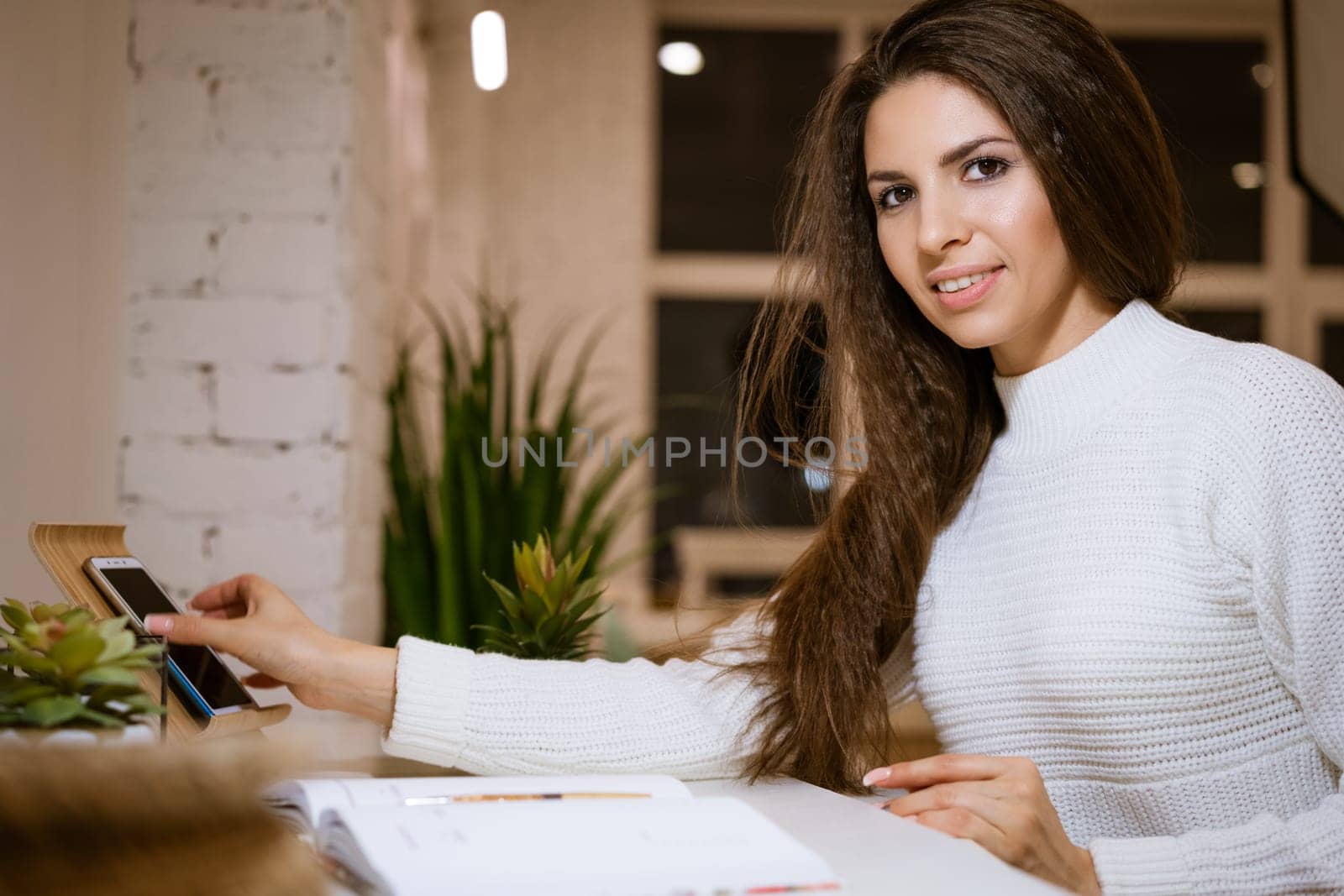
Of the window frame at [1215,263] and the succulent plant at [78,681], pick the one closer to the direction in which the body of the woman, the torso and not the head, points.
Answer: the succulent plant

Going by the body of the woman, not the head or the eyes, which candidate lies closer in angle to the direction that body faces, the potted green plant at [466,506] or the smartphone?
the smartphone

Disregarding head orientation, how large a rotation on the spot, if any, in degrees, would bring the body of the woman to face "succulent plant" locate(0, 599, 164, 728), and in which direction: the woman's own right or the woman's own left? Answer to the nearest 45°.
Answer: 0° — they already face it

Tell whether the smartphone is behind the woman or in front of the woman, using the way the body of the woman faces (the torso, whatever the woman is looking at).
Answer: in front

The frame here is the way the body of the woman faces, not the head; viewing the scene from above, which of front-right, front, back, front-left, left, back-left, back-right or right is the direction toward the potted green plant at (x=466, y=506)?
right

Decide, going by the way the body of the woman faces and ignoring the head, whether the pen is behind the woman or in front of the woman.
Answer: in front

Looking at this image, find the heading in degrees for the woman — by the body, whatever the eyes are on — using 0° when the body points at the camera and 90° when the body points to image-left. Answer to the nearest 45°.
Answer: approximately 45°
